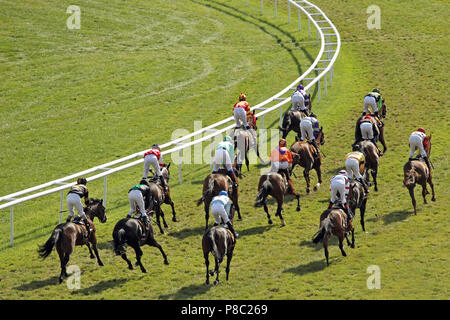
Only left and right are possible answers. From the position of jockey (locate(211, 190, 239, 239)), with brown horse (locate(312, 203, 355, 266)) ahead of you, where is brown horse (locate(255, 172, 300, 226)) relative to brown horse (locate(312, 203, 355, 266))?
left

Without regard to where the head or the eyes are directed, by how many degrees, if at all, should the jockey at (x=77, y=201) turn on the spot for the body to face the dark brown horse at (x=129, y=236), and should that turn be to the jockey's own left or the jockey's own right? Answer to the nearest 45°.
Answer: approximately 90° to the jockey's own right

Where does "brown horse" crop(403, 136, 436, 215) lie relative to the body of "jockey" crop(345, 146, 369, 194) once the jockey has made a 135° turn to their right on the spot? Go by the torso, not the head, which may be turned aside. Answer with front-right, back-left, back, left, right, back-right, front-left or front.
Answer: left

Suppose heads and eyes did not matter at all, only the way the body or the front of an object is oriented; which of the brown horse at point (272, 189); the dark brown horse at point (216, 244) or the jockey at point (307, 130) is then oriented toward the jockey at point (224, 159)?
the dark brown horse

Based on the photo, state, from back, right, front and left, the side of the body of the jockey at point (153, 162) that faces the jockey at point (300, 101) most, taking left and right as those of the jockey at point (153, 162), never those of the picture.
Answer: front

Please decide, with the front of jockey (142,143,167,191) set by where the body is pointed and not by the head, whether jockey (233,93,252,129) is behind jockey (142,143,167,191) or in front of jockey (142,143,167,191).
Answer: in front

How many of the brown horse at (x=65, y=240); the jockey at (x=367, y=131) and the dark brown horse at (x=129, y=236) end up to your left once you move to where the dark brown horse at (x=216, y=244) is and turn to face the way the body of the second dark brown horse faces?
2

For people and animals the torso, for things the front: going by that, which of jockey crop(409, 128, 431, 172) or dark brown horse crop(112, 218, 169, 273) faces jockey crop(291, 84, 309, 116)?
the dark brown horse

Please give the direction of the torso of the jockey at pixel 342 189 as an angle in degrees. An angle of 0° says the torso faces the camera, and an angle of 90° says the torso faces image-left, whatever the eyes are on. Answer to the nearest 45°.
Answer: approximately 225°

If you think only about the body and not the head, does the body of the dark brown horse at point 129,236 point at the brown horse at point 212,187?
yes

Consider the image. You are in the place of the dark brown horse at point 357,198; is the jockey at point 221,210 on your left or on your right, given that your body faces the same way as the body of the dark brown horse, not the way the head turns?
on your left

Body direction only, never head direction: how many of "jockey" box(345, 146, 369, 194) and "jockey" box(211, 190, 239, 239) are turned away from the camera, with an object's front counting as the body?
2

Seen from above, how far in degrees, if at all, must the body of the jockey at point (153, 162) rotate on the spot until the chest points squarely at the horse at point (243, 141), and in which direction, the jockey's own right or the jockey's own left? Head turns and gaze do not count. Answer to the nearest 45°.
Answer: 0° — they already face it

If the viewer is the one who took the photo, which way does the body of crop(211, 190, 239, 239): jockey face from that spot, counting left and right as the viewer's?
facing away from the viewer

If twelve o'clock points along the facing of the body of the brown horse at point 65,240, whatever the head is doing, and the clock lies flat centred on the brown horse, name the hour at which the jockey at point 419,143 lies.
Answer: The jockey is roughly at 1 o'clock from the brown horse.

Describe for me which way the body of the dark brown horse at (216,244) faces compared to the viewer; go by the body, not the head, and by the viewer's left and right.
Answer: facing away from the viewer
